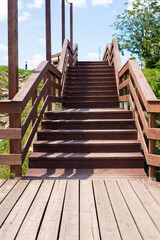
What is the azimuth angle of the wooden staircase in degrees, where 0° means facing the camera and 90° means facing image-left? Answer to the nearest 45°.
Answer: approximately 0°
